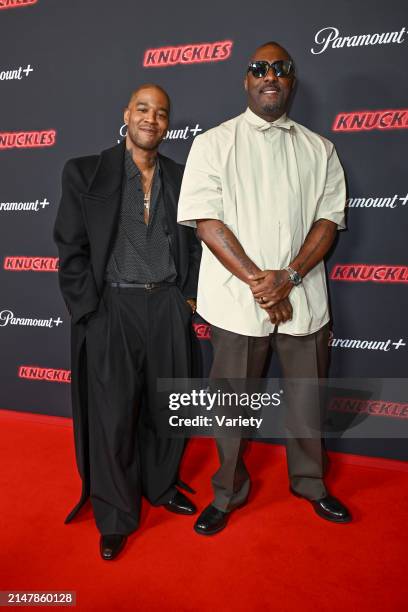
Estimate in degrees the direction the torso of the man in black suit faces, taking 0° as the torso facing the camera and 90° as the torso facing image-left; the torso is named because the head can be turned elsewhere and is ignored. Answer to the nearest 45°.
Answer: approximately 0°

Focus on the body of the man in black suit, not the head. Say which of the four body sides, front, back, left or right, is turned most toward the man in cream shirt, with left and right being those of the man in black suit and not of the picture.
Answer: left

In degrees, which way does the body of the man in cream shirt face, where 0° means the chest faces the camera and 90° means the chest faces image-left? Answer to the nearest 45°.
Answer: approximately 0°

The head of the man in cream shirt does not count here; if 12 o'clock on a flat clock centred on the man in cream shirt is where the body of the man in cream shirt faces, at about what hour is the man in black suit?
The man in black suit is roughly at 3 o'clock from the man in cream shirt.

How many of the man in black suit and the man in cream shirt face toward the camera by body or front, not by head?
2
